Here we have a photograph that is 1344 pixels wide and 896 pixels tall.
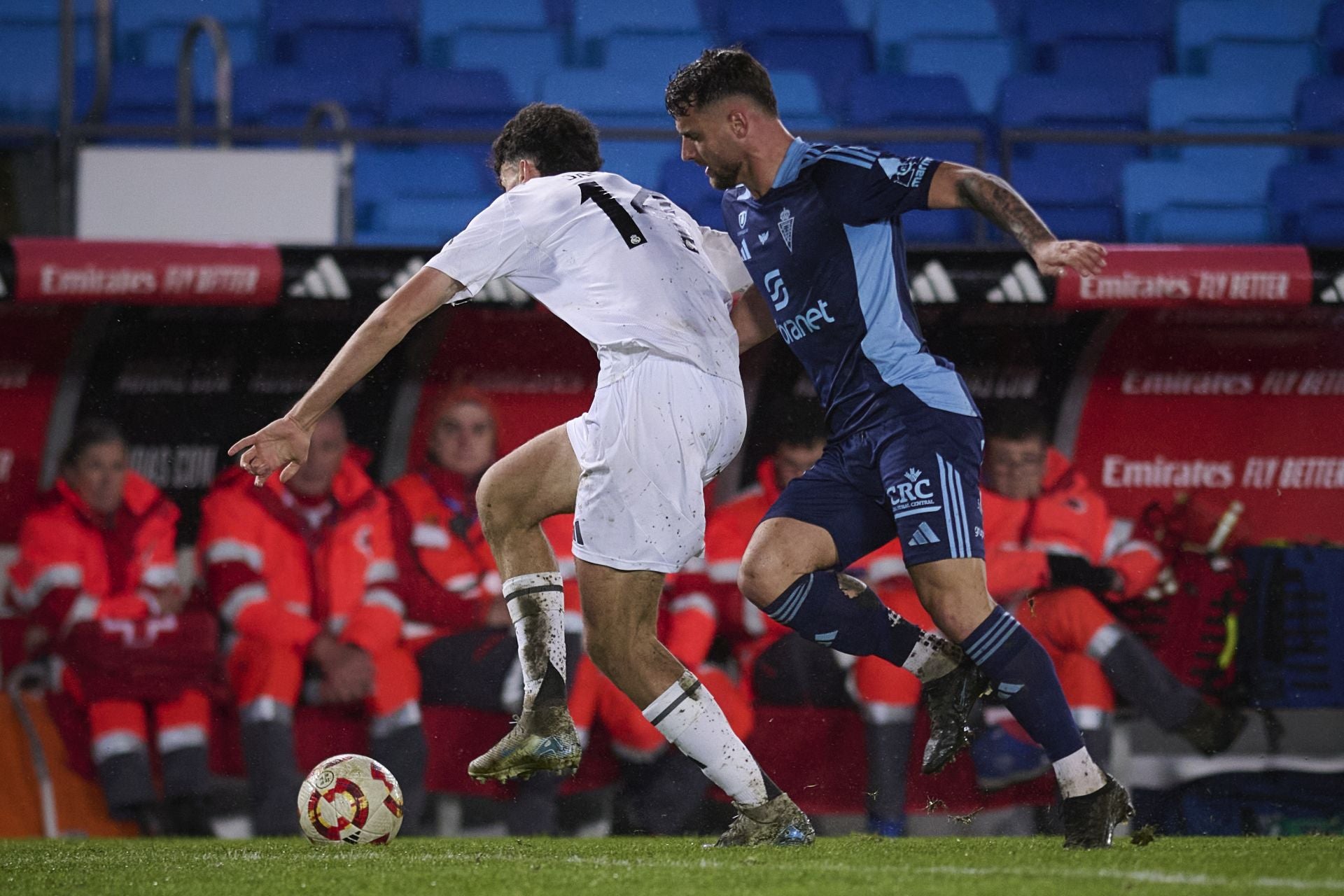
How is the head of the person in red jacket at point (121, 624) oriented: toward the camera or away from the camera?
toward the camera

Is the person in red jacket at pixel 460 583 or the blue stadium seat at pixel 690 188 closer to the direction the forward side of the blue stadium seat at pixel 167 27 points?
the person in red jacket

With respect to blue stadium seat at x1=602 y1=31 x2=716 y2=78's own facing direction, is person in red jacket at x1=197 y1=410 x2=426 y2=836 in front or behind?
in front

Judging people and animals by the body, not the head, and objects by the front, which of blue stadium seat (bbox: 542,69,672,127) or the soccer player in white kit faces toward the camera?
the blue stadium seat

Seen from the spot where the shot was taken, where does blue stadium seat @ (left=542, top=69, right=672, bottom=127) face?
facing the viewer

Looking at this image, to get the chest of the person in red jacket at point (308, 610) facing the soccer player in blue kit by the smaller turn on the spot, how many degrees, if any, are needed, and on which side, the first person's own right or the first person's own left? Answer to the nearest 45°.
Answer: approximately 45° to the first person's own left

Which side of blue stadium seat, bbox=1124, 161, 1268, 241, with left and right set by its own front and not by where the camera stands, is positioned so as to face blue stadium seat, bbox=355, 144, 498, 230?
right

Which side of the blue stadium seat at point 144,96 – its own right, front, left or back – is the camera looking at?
front

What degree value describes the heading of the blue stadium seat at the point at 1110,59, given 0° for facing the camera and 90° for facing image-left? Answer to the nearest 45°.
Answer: approximately 0°

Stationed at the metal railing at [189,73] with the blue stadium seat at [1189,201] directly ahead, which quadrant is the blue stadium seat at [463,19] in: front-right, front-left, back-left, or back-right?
front-left

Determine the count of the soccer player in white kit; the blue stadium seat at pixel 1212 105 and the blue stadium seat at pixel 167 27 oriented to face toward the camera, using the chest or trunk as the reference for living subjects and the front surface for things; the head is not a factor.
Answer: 2

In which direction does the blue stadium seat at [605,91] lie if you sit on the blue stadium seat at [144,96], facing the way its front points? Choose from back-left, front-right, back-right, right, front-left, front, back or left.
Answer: left

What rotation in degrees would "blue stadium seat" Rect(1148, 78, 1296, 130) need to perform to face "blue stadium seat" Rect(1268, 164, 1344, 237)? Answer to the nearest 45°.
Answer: approximately 45° to its left

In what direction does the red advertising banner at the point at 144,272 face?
toward the camera

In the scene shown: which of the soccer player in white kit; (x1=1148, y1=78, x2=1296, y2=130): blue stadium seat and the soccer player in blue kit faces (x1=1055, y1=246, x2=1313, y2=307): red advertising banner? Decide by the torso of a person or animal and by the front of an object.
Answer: the blue stadium seat

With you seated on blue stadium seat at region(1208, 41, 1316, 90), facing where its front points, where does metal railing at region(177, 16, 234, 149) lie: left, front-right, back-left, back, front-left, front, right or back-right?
front-right

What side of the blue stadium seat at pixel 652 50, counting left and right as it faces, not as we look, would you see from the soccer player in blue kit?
front

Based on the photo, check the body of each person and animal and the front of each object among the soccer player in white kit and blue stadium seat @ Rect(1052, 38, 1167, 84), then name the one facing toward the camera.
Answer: the blue stadium seat

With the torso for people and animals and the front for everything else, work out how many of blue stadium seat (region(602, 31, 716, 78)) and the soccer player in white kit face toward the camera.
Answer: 1
